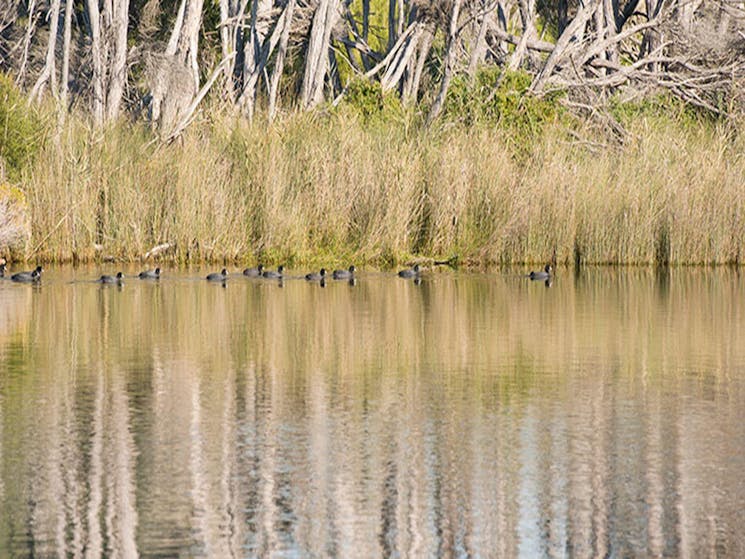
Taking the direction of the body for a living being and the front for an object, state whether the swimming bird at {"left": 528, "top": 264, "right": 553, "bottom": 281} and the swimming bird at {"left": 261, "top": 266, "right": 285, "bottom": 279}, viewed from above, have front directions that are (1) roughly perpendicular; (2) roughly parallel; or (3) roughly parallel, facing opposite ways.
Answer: roughly parallel

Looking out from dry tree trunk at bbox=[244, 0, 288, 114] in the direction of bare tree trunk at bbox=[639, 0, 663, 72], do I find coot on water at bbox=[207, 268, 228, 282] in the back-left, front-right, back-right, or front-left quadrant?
back-right

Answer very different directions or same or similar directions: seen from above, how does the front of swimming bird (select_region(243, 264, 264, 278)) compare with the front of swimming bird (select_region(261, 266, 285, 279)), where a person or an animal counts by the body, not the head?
same or similar directions
